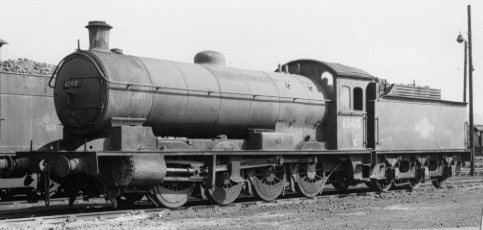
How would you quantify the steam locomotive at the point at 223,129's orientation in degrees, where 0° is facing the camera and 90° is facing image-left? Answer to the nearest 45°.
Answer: approximately 45°
